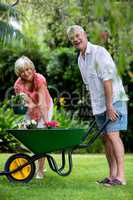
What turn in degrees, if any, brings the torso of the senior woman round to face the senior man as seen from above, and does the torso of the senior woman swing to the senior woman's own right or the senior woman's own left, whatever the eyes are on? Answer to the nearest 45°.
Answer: approximately 90° to the senior woman's own left
